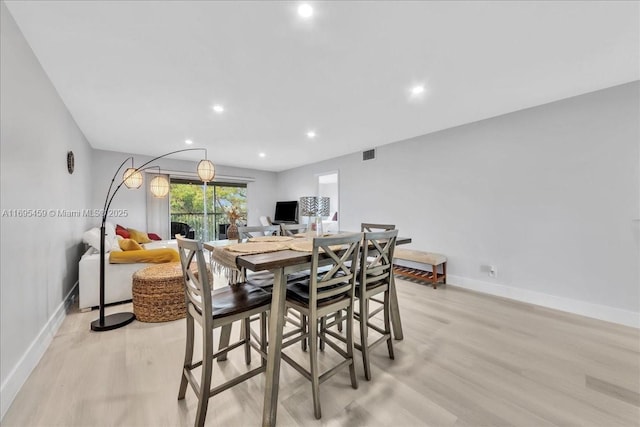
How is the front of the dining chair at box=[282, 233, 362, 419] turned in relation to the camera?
facing away from the viewer and to the left of the viewer

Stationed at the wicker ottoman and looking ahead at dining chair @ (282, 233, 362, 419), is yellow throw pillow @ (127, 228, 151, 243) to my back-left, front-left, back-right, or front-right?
back-left

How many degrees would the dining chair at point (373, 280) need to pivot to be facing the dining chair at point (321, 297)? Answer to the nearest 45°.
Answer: approximately 90° to its left

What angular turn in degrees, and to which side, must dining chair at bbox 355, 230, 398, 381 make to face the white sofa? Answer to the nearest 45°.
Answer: approximately 45° to its left

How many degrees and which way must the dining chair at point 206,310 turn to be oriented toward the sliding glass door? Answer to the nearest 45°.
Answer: approximately 45° to its left
